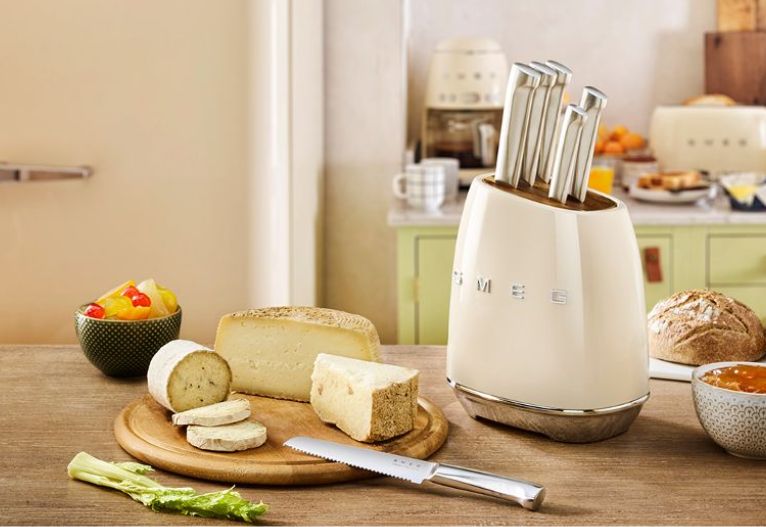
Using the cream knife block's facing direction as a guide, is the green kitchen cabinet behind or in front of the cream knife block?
behind

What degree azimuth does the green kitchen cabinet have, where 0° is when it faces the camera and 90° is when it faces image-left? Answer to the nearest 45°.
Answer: approximately 0°

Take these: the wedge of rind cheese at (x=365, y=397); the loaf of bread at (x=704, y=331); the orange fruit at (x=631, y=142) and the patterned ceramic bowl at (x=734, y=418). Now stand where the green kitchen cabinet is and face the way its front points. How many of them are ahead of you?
3

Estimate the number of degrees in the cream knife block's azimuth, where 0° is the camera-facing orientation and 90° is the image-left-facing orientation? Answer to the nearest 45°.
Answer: approximately 45°

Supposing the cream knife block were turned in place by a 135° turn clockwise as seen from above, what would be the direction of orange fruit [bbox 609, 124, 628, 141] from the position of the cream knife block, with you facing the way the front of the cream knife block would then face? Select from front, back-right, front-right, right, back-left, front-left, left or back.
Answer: front
